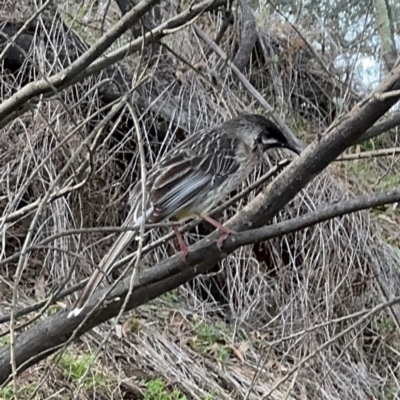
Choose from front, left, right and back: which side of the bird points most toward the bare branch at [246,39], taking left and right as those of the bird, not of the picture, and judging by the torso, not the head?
left

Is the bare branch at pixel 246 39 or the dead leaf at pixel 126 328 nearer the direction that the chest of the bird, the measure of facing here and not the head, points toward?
the bare branch

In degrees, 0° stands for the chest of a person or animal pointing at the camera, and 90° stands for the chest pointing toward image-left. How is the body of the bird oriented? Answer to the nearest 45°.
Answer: approximately 270°

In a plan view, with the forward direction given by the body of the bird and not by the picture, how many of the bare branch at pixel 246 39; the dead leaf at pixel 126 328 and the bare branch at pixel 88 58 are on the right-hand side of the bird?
1
